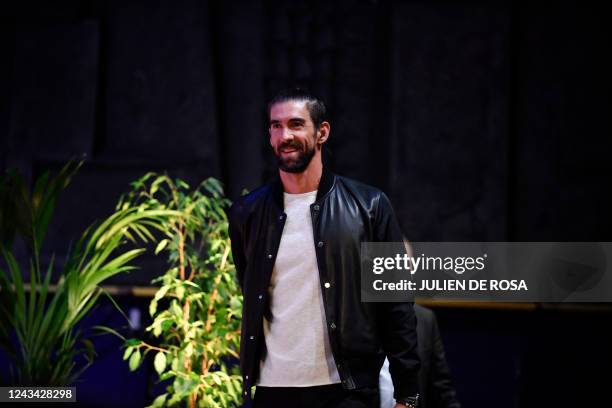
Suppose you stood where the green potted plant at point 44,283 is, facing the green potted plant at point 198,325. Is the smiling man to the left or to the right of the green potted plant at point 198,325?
right

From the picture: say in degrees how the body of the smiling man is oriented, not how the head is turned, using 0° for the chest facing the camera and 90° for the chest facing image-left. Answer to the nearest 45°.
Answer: approximately 45°

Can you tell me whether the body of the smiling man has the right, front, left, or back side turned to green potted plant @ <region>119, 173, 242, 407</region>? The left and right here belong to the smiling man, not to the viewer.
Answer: right

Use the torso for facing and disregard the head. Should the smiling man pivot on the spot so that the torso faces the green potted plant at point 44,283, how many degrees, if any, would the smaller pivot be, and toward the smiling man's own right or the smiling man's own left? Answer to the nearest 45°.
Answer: approximately 90° to the smiling man's own right
